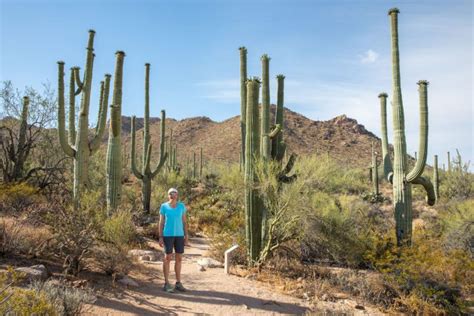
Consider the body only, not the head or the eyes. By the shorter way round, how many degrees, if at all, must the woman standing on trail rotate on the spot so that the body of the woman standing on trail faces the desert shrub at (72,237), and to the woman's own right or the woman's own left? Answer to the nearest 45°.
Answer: approximately 90° to the woman's own right

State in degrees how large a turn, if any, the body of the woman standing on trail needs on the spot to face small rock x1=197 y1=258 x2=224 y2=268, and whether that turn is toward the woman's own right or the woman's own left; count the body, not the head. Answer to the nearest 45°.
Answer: approximately 180°

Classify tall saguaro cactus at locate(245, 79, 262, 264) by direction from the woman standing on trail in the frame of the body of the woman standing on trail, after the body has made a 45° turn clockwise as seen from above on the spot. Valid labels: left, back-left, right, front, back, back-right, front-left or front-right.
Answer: back

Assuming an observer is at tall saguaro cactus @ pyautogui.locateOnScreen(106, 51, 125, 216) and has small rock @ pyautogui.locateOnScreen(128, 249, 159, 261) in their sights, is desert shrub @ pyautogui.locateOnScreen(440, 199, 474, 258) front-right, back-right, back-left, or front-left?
front-left

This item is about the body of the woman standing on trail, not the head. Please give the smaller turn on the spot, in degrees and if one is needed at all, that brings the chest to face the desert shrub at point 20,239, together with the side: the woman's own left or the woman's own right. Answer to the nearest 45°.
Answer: approximately 90° to the woman's own right

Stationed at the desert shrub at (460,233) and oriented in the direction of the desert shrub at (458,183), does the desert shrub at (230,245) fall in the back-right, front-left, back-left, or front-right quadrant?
back-left

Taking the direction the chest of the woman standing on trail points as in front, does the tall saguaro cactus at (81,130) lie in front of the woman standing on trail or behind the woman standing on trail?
behind

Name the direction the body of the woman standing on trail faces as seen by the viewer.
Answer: toward the camera

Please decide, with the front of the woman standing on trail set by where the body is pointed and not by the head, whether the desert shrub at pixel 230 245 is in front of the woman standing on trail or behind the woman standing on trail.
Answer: behind

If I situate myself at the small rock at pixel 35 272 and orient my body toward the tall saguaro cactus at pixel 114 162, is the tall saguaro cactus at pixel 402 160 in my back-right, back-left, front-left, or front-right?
front-right

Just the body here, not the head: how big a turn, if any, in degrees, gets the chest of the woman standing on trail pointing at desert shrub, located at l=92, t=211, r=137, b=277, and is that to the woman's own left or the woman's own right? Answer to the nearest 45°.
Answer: approximately 135° to the woman's own right

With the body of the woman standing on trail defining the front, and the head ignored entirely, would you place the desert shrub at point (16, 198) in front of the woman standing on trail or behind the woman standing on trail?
behind

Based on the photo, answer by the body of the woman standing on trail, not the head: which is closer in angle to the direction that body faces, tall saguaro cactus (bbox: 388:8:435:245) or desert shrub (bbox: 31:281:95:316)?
the desert shrub

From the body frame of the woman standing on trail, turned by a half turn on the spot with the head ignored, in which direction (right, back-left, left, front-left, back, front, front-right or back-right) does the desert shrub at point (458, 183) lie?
front-right
